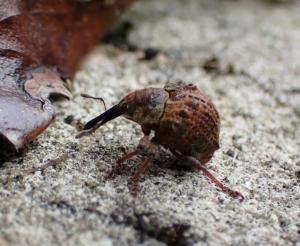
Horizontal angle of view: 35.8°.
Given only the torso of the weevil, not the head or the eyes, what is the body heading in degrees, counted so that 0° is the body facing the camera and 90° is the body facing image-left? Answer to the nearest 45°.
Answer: approximately 90°
